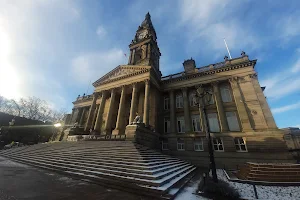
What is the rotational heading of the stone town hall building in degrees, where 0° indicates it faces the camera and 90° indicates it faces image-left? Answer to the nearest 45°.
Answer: approximately 45°

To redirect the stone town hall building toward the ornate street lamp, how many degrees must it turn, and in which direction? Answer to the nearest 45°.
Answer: approximately 45° to its left

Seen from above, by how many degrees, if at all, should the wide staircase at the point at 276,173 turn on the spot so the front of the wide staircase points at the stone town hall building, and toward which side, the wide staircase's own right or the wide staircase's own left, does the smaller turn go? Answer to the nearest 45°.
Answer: approximately 135° to the wide staircase's own right

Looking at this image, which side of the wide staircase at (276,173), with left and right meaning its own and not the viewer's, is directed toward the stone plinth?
right

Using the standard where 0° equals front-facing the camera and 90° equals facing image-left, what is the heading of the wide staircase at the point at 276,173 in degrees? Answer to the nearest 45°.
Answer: approximately 0°

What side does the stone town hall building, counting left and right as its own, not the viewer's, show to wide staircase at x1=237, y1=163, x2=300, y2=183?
left
